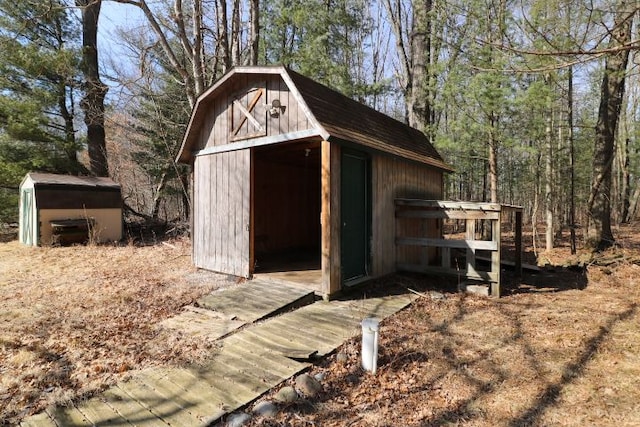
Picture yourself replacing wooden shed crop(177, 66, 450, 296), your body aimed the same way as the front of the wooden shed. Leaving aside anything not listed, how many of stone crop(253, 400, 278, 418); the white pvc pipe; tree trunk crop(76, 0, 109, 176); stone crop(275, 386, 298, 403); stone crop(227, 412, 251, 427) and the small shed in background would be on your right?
2

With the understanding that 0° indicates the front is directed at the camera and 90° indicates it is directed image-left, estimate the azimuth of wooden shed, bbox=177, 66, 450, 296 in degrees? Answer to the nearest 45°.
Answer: approximately 45°

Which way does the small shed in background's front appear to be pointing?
to the viewer's left

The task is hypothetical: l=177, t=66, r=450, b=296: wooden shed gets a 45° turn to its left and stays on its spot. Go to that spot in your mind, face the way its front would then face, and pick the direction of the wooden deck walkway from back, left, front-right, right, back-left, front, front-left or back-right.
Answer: front

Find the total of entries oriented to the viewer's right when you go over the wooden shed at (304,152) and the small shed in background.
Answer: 0

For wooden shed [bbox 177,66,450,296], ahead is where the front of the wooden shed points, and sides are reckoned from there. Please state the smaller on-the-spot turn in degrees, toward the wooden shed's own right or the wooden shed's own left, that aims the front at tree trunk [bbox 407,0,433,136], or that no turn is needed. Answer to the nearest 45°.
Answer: approximately 180°

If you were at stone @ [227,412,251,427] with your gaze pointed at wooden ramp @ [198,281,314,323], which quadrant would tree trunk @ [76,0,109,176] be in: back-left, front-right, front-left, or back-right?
front-left

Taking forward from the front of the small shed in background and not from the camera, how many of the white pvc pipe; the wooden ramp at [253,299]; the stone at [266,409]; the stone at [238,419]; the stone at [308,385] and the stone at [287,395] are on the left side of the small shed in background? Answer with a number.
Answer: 6

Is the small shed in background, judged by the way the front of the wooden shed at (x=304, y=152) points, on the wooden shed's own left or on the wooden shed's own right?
on the wooden shed's own right

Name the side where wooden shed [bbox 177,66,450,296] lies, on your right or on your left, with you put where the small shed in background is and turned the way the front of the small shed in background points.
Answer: on your left

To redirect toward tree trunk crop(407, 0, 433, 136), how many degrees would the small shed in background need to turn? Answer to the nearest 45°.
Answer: approximately 135° to its left

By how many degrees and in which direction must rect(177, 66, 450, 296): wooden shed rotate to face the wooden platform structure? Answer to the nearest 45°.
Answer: approximately 135° to its left

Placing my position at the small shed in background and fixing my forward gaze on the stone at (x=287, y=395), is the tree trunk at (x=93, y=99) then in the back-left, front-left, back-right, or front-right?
back-left

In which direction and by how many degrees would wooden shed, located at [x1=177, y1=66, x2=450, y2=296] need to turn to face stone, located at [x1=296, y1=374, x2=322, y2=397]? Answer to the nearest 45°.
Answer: approximately 45° to its left

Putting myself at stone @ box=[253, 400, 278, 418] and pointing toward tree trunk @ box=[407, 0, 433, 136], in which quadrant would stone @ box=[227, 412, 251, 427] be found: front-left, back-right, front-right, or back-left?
back-left
